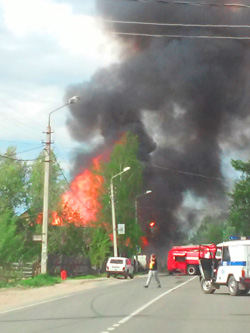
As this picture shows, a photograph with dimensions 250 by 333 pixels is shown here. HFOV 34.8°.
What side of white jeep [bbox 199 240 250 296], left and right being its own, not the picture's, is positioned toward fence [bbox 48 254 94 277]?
front

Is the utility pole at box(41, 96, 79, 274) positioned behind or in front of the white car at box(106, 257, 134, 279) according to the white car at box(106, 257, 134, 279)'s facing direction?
behind

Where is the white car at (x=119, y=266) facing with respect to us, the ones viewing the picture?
facing away from the viewer and to the right of the viewer

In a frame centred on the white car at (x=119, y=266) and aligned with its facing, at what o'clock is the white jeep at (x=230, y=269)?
The white jeep is roughly at 4 o'clock from the white car.
